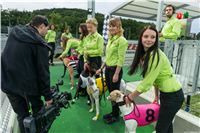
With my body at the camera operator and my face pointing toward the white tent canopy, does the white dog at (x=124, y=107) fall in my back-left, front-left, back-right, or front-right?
front-right

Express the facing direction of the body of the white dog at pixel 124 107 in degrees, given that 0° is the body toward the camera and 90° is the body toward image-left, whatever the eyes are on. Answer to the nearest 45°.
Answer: approximately 90°

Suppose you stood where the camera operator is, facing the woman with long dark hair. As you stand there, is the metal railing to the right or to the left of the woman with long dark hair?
left

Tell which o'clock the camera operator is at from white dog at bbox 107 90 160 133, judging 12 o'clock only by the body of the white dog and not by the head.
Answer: The camera operator is roughly at 11 o'clock from the white dog.

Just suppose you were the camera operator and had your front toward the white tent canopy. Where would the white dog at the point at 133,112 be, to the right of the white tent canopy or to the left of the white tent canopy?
right

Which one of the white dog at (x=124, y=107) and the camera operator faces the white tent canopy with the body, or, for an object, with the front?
the camera operator

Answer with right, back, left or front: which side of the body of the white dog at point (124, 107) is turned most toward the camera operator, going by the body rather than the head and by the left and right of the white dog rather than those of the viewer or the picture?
front

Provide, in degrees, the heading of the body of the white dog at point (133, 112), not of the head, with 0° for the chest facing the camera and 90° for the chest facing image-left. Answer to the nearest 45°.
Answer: approximately 90°

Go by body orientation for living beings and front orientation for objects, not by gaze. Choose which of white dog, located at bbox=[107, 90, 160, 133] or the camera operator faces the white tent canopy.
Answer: the camera operator
